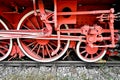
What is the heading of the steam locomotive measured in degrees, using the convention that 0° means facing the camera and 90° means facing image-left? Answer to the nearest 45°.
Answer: approximately 270°
